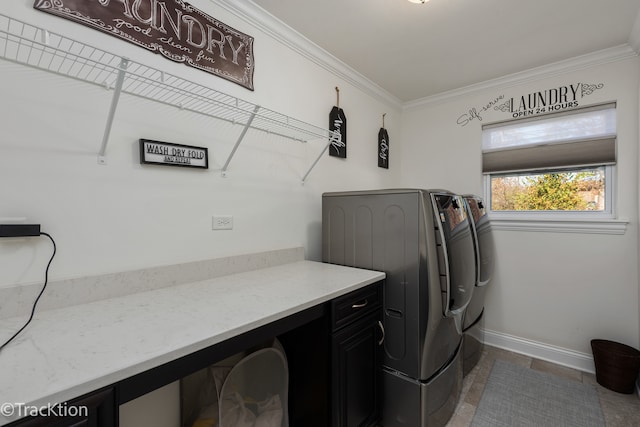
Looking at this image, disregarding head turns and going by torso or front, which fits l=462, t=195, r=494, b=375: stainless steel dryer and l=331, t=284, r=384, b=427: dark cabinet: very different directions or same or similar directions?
same or similar directions

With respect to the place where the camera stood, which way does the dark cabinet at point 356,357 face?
facing the viewer and to the right of the viewer

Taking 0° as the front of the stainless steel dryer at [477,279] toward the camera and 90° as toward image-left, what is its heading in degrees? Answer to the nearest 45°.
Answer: approximately 270°

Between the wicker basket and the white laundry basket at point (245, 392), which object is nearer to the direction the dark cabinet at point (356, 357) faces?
the wicker basket

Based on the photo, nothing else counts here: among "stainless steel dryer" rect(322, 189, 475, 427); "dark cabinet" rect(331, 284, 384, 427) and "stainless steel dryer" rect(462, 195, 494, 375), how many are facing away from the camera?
0

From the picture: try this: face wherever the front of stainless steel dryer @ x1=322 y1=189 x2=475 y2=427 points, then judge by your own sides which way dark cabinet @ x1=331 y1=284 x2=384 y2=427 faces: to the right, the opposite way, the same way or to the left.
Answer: the same way

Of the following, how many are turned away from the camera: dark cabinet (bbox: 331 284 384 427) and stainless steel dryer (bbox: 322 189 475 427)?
0

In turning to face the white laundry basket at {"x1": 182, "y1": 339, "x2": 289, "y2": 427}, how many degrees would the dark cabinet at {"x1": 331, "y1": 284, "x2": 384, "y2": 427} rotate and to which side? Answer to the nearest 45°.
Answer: approximately 135° to its right

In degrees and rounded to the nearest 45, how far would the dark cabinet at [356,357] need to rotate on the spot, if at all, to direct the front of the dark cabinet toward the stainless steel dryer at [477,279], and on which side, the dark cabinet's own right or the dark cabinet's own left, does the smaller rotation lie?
approximately 90° to the dark cabinet's own left
